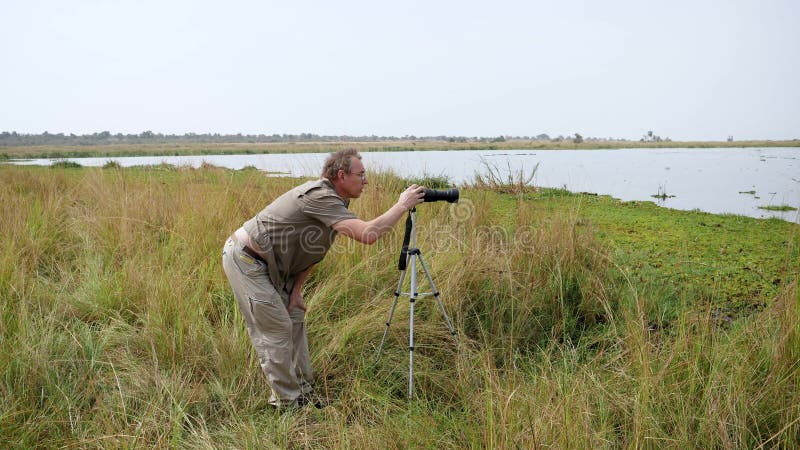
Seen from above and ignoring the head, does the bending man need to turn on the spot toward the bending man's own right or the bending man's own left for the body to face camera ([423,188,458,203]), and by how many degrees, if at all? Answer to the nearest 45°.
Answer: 0° — they already face it

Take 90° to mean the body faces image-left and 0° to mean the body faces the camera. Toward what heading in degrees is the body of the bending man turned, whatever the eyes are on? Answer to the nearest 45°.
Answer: approximately 270°

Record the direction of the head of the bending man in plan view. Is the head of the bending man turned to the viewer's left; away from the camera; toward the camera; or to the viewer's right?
to the viewer's right
